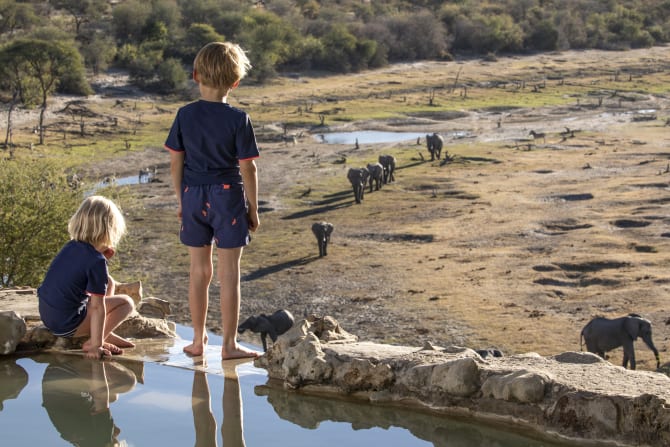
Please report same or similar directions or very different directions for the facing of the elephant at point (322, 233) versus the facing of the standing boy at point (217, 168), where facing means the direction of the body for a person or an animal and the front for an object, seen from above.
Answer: very different directions

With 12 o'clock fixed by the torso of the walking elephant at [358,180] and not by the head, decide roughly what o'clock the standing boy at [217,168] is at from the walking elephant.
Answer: The standing boy is roughly at 12 o'clock from the walking elephant.

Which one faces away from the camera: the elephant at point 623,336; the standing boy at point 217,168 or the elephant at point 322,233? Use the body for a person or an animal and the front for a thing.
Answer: the standing boy

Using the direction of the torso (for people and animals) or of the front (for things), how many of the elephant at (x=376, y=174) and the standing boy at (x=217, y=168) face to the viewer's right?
0

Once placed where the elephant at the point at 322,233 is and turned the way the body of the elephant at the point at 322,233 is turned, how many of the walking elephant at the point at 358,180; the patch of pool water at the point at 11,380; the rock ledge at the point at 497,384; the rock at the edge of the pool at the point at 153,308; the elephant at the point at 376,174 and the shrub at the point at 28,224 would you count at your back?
2

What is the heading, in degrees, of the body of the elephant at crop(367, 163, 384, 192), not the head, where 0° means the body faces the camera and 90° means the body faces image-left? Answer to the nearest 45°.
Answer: approximately 0°

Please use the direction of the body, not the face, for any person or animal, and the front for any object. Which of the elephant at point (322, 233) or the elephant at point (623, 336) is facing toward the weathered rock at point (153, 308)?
the elephant at point (322, 233)

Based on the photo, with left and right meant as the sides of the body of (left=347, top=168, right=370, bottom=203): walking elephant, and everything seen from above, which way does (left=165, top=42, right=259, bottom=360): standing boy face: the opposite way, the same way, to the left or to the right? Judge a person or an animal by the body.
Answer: the opposite way

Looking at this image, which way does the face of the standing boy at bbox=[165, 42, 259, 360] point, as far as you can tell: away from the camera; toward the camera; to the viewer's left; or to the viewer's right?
away from the camera

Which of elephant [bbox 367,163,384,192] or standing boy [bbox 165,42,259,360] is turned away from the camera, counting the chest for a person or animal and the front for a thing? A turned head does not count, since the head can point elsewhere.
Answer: the standing boy

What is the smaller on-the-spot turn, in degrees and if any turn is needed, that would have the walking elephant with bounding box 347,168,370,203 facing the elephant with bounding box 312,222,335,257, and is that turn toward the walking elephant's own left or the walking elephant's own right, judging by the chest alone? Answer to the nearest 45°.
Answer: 0° — it already faces it

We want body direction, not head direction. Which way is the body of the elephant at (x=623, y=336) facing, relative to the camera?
to the viewer's right

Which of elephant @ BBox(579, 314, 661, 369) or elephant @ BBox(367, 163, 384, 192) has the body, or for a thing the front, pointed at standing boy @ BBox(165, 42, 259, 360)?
elephant @ BBox(367, 163, 384, 192)

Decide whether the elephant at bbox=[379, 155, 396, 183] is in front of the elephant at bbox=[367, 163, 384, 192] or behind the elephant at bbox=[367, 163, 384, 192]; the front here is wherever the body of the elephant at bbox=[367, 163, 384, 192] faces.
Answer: behind

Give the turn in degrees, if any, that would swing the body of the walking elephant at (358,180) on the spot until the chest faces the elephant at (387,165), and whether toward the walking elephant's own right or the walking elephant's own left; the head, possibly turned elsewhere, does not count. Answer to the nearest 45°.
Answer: approximately 180°
